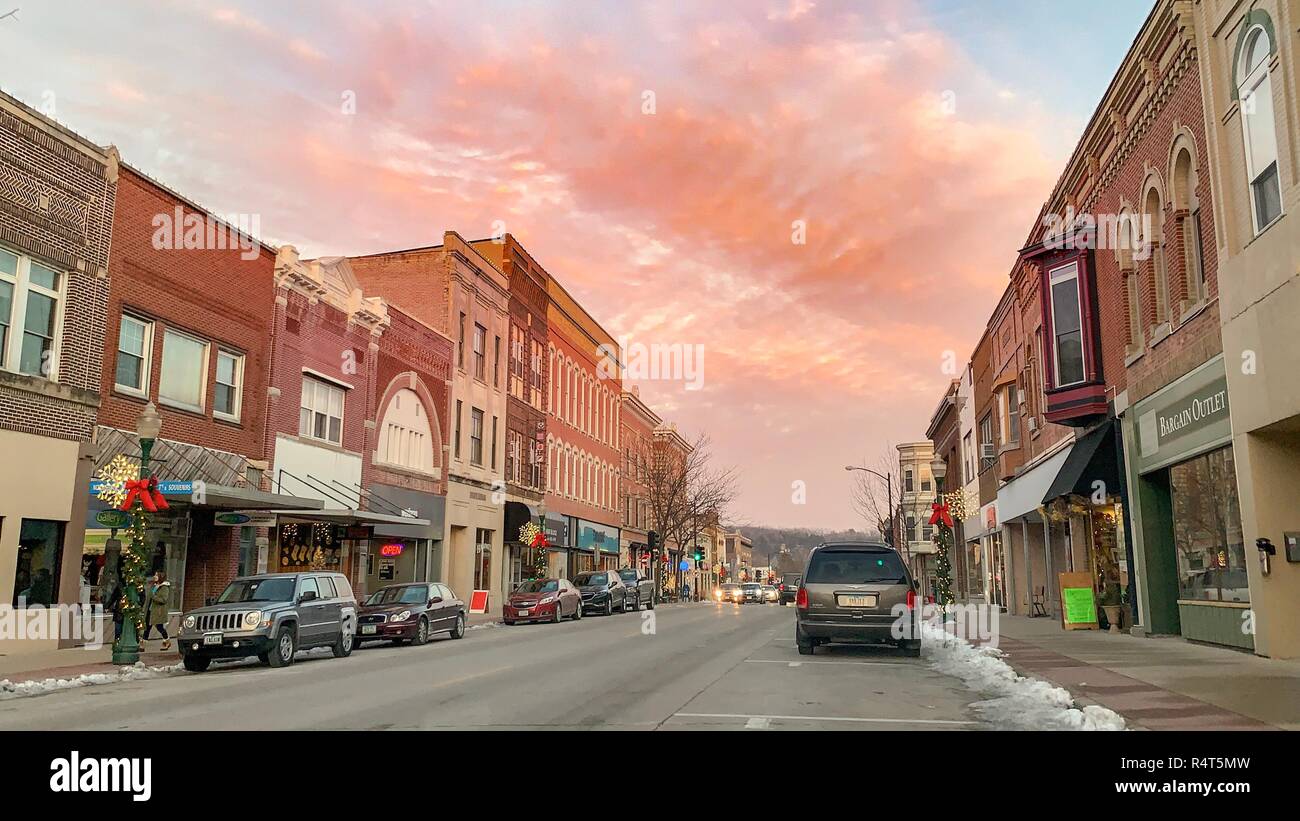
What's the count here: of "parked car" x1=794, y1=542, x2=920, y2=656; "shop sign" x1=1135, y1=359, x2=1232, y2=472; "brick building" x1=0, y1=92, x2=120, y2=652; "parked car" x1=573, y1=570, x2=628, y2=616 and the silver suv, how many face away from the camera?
1

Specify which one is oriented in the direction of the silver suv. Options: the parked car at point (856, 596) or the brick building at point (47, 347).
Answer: the brick building

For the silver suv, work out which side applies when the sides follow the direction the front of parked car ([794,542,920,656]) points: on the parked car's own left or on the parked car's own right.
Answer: on the parked car's own left

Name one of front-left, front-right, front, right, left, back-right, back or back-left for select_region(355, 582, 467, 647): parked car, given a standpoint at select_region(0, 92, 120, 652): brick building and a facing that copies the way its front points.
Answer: front-left

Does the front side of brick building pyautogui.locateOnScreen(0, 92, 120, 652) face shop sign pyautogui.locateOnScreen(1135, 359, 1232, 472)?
yes

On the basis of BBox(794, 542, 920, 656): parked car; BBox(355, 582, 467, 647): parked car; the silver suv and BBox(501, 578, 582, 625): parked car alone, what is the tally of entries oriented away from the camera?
1

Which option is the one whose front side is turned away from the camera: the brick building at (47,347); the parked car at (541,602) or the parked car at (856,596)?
the parked car at (856,596)

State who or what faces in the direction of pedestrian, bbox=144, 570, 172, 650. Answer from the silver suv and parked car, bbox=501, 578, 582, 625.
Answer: the parked car

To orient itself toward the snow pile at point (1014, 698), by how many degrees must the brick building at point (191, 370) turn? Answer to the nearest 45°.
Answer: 0° — it already faces it

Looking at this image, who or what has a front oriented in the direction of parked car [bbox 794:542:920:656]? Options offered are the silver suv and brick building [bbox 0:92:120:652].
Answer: the brick building

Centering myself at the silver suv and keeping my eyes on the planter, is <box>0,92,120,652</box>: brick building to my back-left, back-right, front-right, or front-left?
back-left

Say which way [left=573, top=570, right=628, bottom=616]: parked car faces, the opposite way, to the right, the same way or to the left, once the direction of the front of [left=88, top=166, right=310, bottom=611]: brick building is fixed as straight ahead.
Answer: to the right

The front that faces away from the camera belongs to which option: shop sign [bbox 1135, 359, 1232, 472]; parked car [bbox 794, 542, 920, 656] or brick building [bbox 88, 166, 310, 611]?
the parked car

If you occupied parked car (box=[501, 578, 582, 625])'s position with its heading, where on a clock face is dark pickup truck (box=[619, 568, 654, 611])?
The dark pickup truck is roughly at 5 o'clock from the parked car.

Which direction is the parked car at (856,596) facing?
away from the camera

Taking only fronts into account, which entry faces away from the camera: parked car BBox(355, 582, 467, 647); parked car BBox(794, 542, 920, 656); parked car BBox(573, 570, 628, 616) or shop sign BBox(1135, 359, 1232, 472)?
parked car BBox(794, 542, 920, 656)

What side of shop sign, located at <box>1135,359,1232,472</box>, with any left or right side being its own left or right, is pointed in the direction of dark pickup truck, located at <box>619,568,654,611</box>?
right

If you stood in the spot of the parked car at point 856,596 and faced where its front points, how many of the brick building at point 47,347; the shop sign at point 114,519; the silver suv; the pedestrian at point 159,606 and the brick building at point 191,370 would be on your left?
5
